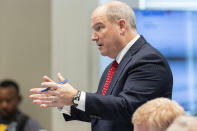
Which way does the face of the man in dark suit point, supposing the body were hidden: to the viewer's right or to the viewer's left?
to the viewer's left

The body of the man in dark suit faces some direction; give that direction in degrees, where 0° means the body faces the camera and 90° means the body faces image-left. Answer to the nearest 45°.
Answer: approximately 45°

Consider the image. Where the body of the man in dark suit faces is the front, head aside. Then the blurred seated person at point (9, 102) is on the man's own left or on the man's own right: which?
on the man's own right
